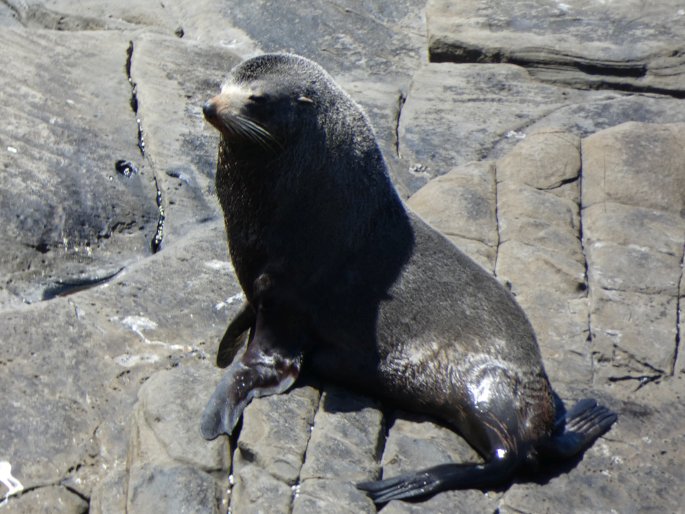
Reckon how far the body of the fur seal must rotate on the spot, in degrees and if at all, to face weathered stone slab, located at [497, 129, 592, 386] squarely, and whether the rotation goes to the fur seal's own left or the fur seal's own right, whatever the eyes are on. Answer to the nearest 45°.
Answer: approximately 135° to the fur seal's own right

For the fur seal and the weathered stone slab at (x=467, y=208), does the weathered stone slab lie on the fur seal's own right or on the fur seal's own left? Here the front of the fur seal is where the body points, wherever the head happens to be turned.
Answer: on the fur seal's own right

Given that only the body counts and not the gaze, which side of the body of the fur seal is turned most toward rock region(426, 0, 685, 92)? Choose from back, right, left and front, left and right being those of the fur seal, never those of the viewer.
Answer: right

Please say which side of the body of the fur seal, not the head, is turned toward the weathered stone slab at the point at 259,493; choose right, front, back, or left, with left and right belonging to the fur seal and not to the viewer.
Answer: left

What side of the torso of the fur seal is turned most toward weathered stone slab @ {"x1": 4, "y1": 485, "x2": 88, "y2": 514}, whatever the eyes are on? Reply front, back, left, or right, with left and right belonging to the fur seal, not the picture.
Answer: front

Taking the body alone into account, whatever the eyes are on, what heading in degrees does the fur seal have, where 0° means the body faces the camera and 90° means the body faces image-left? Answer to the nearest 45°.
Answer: approximately 90°

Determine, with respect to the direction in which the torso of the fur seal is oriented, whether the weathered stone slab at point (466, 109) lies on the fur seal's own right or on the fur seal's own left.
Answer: on the fur seal's own right

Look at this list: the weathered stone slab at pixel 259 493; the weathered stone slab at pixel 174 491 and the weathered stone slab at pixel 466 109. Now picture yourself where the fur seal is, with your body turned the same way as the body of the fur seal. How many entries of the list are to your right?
1
